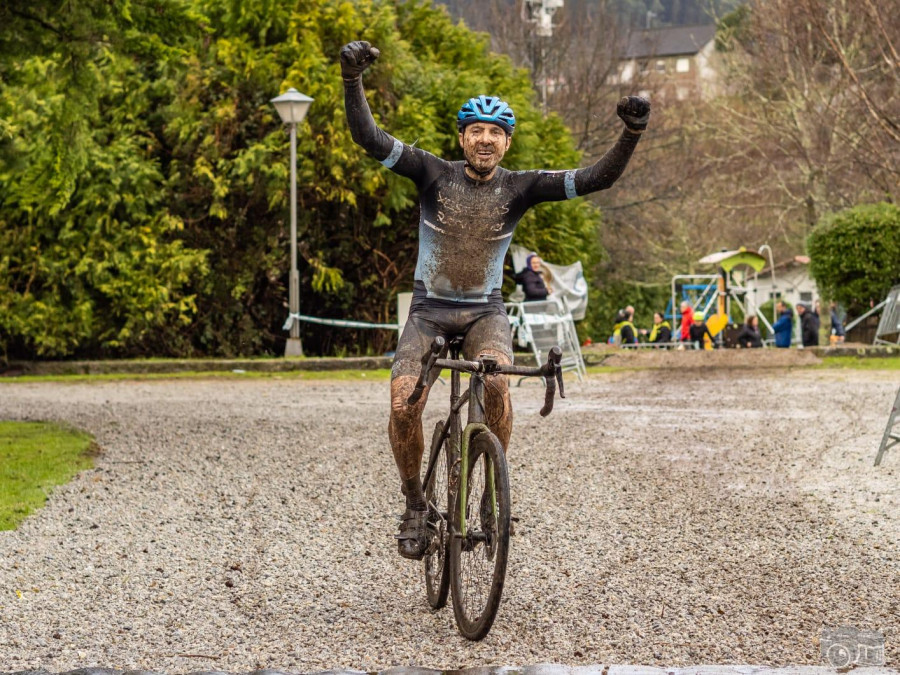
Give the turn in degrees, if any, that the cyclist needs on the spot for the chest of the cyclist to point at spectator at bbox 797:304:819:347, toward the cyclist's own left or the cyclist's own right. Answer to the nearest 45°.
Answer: approximately 180°

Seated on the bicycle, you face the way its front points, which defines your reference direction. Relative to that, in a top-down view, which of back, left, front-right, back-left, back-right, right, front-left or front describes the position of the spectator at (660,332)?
back

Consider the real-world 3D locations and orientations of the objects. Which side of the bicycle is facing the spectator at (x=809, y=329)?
back

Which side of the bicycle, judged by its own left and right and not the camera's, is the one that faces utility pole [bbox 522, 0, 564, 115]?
back

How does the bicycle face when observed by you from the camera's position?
facing the viewer

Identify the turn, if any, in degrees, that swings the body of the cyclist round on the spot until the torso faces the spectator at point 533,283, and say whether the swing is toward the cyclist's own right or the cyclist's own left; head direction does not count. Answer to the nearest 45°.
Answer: approximately 180°

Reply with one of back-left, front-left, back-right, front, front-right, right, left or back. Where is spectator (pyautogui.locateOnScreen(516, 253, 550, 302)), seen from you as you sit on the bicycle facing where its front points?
back

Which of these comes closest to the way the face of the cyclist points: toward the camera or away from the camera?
toward the camera

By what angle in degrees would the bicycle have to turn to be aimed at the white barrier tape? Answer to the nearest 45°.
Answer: approximately 180°

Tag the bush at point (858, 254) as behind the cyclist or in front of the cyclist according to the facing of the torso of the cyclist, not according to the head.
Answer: behind

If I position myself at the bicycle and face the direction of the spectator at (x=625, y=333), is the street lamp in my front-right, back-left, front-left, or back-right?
front-left

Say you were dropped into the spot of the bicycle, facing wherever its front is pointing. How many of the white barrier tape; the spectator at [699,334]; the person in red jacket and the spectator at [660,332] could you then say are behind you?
4

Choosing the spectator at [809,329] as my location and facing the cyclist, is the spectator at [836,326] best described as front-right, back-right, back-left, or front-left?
back-left

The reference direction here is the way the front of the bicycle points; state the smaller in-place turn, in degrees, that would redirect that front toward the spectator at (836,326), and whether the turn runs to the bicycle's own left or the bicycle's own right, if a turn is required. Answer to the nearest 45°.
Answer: approximately 180°

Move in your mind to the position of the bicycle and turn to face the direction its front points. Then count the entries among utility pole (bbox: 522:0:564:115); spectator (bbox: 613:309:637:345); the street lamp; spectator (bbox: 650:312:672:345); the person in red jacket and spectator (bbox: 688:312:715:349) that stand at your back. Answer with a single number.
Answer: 6
